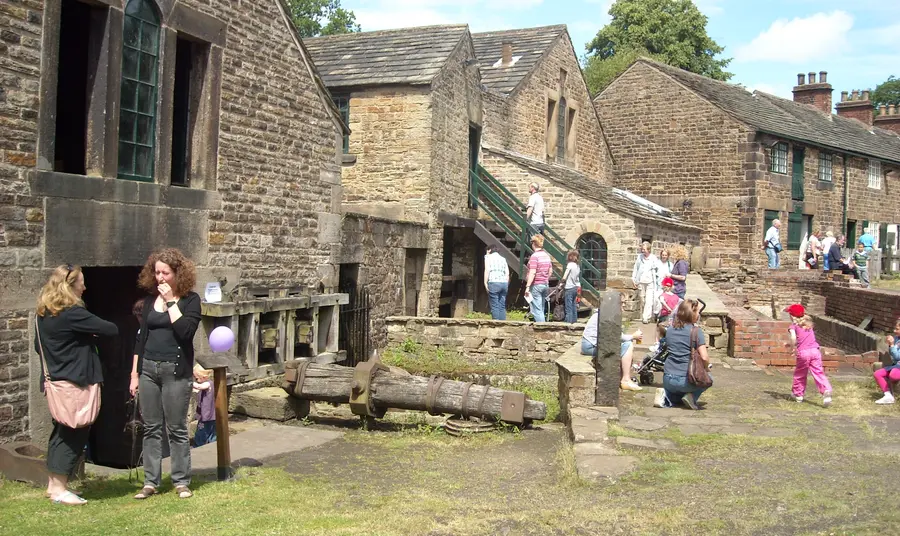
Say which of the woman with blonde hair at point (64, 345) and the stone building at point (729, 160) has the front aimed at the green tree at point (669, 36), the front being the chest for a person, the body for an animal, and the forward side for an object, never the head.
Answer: the woman with blonde hair

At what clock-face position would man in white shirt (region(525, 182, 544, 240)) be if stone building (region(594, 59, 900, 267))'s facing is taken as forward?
The man in white shirt is roughly at 2 o'clock from the stone building.

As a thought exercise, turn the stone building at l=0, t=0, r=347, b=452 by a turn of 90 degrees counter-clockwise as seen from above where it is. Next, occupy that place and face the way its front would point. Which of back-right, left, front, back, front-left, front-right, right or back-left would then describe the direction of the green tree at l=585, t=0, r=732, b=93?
front

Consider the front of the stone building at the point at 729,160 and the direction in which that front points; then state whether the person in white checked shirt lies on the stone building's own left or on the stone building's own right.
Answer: on the stone building's own right

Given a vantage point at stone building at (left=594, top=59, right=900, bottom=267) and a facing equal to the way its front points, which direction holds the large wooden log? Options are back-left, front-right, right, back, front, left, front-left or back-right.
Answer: front-right

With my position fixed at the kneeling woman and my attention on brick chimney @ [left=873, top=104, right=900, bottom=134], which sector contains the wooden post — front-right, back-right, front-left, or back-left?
back-left

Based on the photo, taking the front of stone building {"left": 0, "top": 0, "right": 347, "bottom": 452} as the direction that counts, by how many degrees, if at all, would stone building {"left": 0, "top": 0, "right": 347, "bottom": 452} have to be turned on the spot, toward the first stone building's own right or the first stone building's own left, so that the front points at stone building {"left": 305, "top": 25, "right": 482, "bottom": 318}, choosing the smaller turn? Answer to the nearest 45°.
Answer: approximately 90° to the first stone building's own left

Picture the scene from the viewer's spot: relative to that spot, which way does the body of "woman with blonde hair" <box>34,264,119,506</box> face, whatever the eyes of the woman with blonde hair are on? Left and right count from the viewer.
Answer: facing away from the viewer and to the right of the viewer

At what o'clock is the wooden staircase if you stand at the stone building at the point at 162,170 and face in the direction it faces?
The wooden staircase is roughly at 9 o'clock from the stone building.

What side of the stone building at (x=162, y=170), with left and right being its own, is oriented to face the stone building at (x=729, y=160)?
left

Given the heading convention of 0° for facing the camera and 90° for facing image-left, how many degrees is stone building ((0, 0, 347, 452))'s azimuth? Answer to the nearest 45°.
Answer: approximately 315°

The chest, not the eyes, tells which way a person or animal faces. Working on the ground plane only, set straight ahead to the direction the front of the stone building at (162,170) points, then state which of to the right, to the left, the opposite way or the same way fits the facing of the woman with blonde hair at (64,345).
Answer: to the left
